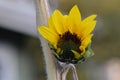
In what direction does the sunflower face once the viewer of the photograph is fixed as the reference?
facing the viewer
